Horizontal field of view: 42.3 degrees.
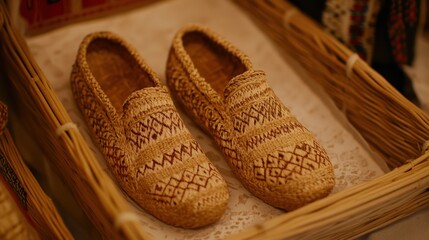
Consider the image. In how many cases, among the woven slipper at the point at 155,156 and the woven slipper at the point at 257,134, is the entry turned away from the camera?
0

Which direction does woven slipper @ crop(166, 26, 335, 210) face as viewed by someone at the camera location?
facing the viewer and to the right of the viewer
